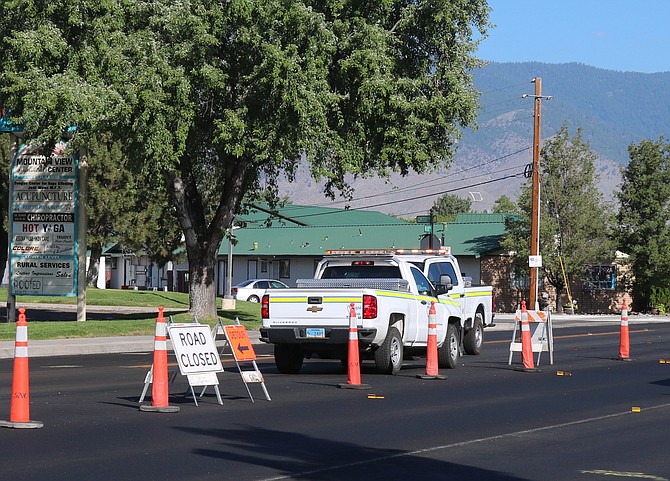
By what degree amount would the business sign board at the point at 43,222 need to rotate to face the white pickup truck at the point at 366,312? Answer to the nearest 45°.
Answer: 0° — it already faces it

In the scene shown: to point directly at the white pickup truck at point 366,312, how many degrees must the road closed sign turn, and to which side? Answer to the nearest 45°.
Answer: approximately 135° to its left

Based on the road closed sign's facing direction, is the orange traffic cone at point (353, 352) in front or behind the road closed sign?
behind

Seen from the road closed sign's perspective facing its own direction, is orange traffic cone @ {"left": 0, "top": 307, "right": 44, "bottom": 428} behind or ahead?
ahead

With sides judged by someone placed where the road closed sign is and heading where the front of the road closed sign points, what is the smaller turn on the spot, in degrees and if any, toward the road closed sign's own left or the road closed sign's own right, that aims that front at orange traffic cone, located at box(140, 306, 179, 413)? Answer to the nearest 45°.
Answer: approximately 45° to the road closed sign's own right

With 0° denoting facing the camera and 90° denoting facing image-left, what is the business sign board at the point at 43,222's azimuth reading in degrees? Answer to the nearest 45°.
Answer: approximately 0°

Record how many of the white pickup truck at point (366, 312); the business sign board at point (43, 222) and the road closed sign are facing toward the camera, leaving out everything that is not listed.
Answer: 2

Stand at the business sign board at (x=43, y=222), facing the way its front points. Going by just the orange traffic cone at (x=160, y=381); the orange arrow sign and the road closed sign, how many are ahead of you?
3

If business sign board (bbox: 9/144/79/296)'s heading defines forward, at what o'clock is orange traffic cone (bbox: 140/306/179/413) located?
The orange traffic cone is roughly at 12 o'clock from the business sign board.

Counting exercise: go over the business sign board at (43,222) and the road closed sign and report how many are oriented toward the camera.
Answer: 2

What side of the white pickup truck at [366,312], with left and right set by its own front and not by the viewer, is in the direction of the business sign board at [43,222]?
left

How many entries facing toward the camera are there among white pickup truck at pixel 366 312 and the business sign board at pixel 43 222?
1

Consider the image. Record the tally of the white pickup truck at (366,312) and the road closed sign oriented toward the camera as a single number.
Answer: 1
